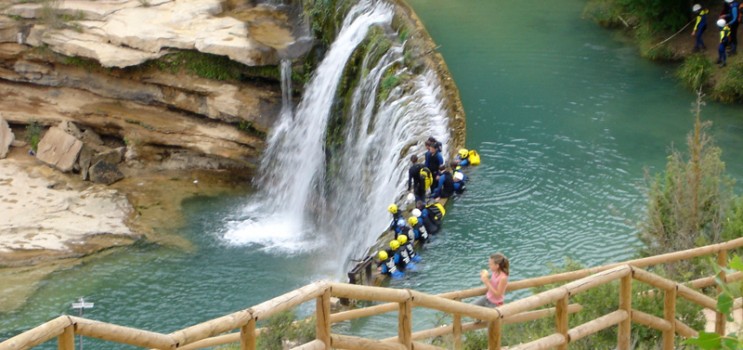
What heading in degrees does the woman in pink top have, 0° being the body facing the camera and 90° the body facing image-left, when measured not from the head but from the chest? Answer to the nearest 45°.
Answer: approximately 90°

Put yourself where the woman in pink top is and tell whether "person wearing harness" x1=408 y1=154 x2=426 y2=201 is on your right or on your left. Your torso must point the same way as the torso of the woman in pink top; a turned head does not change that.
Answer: on your right

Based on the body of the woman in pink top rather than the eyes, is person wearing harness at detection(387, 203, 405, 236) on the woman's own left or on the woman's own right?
on the woman's own right

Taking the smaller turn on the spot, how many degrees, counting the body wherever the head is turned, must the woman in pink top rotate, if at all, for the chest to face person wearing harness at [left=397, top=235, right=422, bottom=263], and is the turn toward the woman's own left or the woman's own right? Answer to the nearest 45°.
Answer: approximately 90° to the woman's own right

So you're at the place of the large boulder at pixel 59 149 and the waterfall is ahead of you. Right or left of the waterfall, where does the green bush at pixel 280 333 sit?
right

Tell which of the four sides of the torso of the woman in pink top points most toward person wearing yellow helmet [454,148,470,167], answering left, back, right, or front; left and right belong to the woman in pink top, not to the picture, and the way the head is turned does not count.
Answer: right

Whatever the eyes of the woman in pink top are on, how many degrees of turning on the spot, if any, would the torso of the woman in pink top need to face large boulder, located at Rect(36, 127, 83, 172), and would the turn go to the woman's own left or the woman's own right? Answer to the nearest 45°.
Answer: approximately 45° to the woman's own right

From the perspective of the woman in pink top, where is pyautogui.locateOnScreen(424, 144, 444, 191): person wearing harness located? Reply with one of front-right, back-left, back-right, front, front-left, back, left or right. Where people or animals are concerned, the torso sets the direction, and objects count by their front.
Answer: right

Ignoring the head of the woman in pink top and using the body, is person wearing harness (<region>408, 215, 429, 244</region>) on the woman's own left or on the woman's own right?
on the woman's own right

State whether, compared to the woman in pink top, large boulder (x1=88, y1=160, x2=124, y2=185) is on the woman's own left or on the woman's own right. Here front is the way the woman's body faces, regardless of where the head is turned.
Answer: on the woman's own right

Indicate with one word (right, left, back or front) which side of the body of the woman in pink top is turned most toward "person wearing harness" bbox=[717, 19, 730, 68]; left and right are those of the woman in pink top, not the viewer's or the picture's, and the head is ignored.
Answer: right
